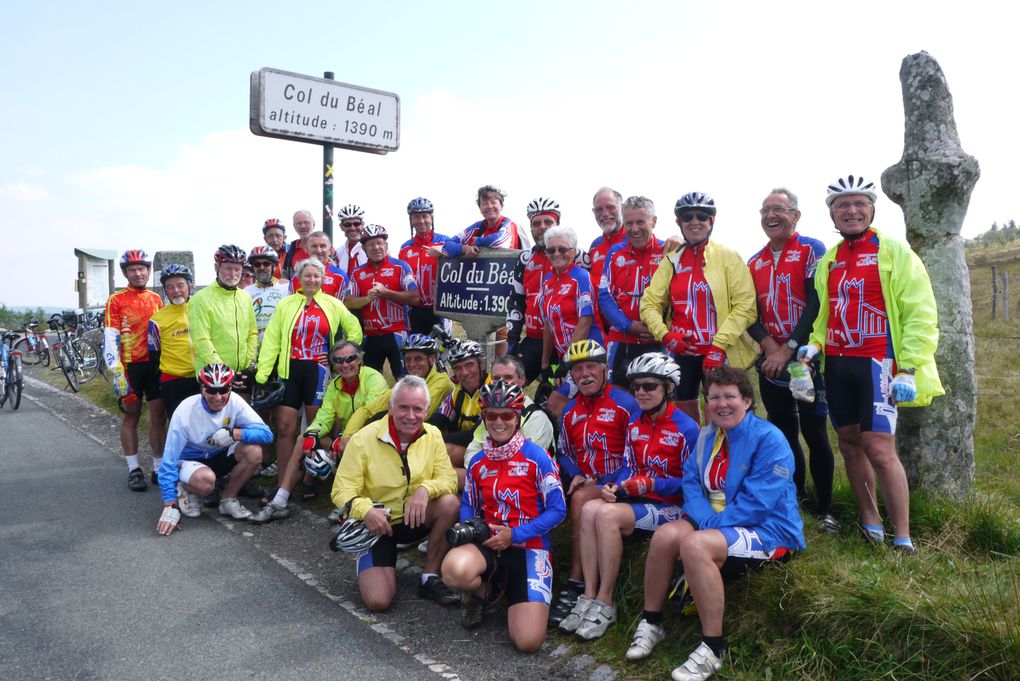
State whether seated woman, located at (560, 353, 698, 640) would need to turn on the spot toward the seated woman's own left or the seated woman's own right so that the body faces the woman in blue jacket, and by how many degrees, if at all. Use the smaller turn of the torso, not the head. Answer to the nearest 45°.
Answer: approximately 90° to the seated woman's own left

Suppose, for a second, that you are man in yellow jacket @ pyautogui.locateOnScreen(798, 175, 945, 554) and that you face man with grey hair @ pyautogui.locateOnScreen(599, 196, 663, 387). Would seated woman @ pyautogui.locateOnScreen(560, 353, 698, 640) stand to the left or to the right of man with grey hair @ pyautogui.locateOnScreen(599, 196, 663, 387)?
left

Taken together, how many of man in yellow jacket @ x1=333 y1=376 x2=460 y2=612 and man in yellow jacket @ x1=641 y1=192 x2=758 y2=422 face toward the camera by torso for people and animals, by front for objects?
2

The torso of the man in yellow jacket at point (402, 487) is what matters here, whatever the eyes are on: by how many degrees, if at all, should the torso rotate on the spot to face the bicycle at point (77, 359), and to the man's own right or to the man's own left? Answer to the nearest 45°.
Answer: approximately 135° to the man's own right

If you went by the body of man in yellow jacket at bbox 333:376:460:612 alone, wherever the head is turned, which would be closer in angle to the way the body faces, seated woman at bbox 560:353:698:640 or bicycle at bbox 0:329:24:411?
the seated woman

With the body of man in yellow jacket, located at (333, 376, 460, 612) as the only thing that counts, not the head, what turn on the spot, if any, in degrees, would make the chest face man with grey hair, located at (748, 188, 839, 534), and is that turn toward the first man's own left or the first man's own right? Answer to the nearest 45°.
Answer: approximately 90° to the first man's own left

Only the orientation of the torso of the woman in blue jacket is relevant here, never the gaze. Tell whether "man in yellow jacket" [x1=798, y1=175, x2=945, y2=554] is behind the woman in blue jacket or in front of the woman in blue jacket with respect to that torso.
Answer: behind

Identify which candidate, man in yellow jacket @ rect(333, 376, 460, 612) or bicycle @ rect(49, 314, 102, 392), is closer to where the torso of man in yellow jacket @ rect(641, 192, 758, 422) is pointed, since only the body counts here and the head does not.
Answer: the man in yellow jacket

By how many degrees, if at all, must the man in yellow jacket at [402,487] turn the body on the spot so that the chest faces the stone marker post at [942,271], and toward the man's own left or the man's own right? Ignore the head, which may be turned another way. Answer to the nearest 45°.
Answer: approximately 90° to the man's own left

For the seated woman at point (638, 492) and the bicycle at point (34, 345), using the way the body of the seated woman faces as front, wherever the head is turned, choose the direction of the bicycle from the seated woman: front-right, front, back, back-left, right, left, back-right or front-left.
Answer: right
